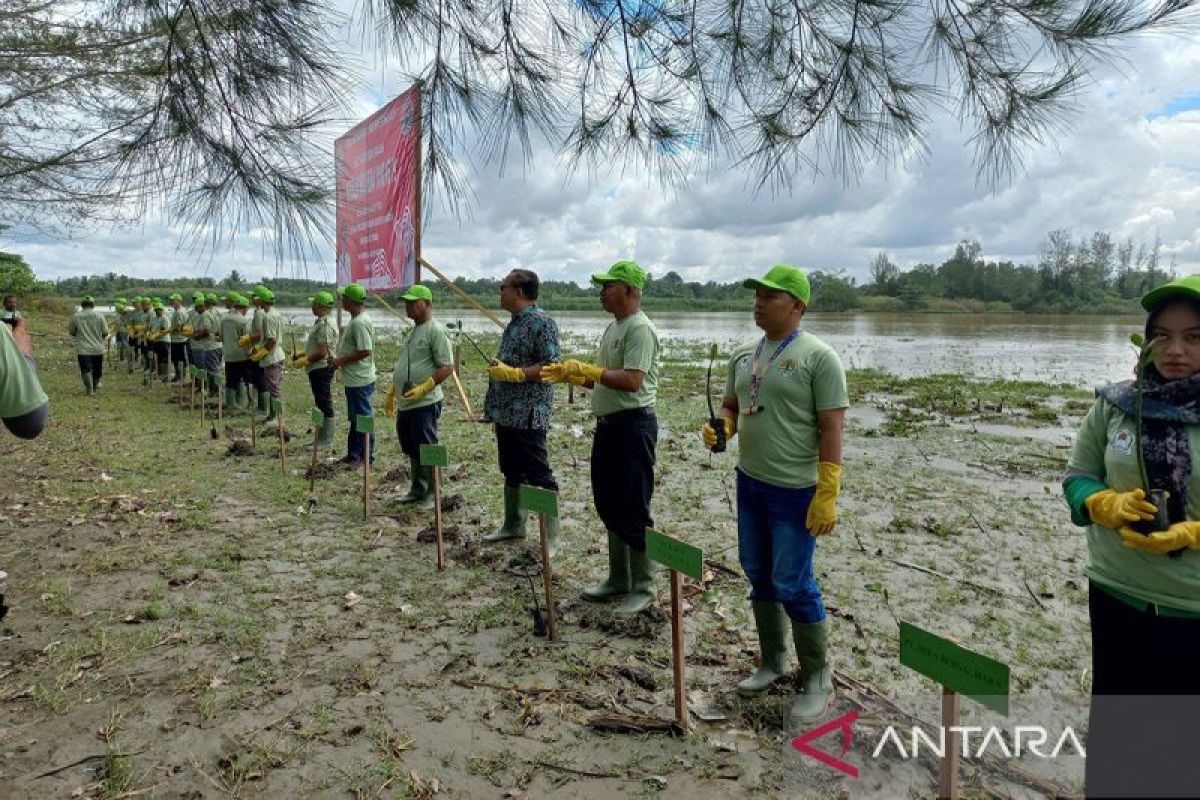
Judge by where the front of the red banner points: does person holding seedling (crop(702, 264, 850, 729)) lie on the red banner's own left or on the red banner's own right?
on the red banner's own left

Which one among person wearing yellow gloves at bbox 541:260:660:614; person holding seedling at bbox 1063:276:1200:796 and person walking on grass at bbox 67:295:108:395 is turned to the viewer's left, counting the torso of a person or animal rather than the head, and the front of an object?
person wearing yellow gloves at bbox 541:260:660:614

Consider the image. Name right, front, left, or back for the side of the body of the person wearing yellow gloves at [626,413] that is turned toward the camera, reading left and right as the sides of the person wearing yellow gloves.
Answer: left

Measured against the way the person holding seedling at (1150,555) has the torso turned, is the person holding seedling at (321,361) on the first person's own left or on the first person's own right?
on the first person's own right

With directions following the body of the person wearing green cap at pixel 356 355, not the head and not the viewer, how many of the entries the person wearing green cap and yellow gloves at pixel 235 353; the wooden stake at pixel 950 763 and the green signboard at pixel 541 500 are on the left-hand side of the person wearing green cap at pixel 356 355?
2

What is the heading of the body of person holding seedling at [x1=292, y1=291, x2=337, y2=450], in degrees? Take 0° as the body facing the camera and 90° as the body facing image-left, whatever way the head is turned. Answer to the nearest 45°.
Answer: approximately 90°
